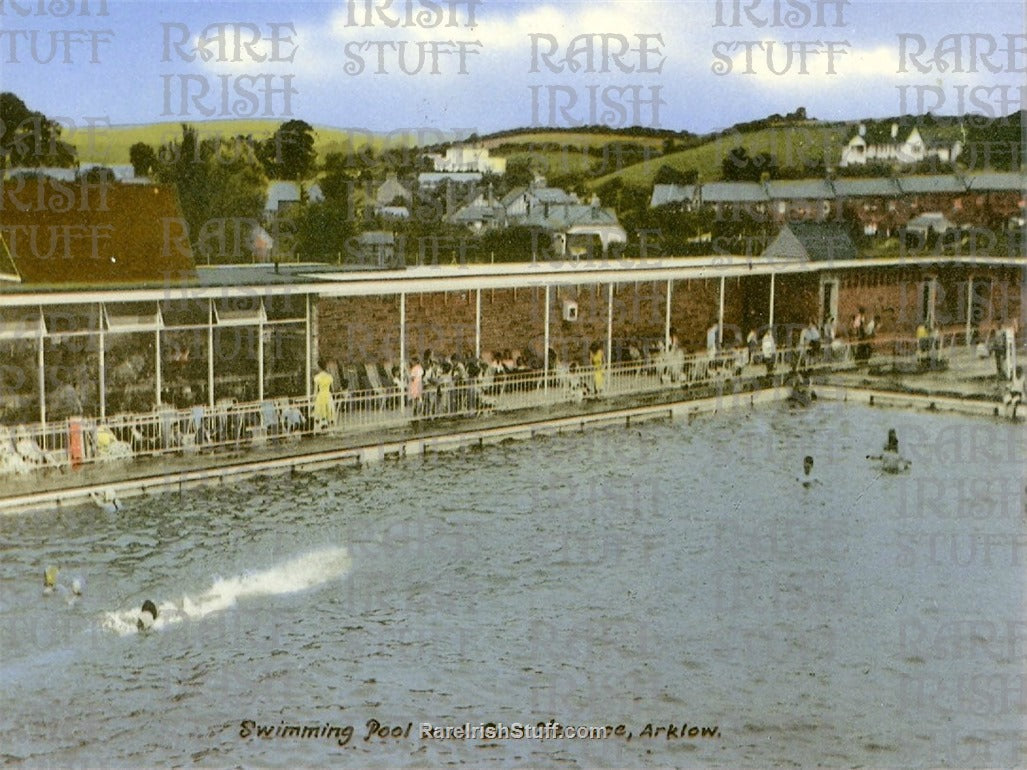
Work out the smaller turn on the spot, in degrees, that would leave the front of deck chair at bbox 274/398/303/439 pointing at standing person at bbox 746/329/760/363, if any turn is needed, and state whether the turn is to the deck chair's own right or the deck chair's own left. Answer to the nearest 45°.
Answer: approximately 90° to the deck chair's own left

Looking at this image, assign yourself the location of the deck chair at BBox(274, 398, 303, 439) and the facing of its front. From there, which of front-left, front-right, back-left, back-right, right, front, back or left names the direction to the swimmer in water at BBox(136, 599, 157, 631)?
front-right

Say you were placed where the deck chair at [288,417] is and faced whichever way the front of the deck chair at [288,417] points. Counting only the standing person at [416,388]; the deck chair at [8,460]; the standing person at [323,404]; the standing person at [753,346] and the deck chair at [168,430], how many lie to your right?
2

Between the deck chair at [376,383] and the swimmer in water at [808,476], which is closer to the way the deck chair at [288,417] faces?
the swimmer in water

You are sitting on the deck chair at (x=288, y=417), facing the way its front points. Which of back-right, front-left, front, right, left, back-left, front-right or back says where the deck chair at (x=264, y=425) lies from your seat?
right

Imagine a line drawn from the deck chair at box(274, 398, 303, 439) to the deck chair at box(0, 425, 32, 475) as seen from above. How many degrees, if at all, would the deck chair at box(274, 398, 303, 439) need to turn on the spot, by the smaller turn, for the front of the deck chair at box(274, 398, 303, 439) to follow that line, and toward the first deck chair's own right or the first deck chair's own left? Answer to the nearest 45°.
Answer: approximately 90° to the first deck chair's own right

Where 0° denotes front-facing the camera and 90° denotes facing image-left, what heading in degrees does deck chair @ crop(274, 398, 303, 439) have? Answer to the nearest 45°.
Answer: approximately 315°

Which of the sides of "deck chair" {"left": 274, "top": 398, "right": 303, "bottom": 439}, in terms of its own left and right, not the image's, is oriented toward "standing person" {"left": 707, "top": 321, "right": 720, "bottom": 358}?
left

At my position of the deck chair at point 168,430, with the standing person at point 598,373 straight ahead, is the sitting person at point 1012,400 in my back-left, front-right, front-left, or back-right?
front-right

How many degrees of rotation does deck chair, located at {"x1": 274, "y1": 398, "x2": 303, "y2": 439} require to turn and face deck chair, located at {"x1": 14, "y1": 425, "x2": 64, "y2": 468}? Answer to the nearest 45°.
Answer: approximately 90° to its right

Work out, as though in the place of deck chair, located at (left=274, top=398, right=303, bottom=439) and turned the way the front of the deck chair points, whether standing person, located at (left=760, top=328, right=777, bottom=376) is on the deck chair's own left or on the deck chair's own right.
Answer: on the deck chair's own left

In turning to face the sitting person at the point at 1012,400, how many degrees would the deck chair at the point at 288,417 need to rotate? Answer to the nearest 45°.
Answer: approximately 45° to its left

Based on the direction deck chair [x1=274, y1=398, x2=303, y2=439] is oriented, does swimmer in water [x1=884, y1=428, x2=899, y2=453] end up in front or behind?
in front

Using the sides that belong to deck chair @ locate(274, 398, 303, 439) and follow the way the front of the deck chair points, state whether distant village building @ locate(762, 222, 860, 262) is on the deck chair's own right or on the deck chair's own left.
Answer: on the deck chair's own left
